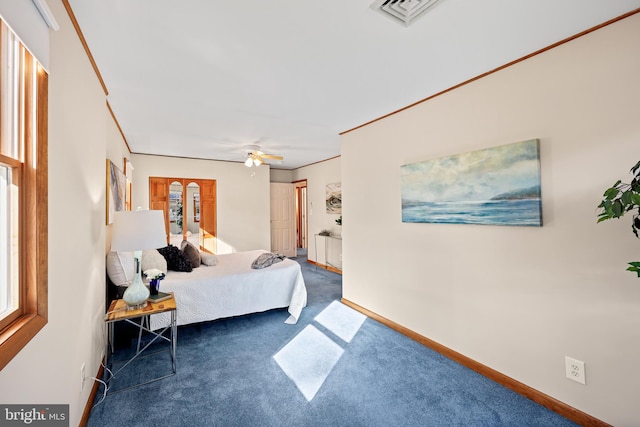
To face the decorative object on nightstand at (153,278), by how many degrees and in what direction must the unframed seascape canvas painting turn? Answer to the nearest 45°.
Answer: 0° — it already faces it

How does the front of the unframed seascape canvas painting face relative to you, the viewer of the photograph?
facing the viewer and to the left of the viewer

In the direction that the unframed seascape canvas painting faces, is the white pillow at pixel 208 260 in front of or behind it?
in front

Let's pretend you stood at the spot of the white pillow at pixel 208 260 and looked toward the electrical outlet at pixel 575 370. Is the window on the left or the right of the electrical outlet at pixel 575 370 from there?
right

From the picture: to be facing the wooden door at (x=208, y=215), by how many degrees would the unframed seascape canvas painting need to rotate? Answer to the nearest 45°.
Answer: approximately 45° to its right

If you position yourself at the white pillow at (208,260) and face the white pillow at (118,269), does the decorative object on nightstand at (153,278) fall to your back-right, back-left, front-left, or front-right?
front-left

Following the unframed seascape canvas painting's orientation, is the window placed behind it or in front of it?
in front

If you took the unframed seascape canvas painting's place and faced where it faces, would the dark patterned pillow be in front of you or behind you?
in front
